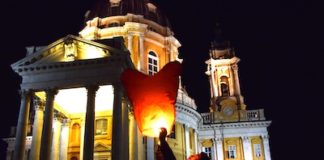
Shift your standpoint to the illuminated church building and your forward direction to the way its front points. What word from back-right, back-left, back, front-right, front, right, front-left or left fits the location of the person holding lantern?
front-left
